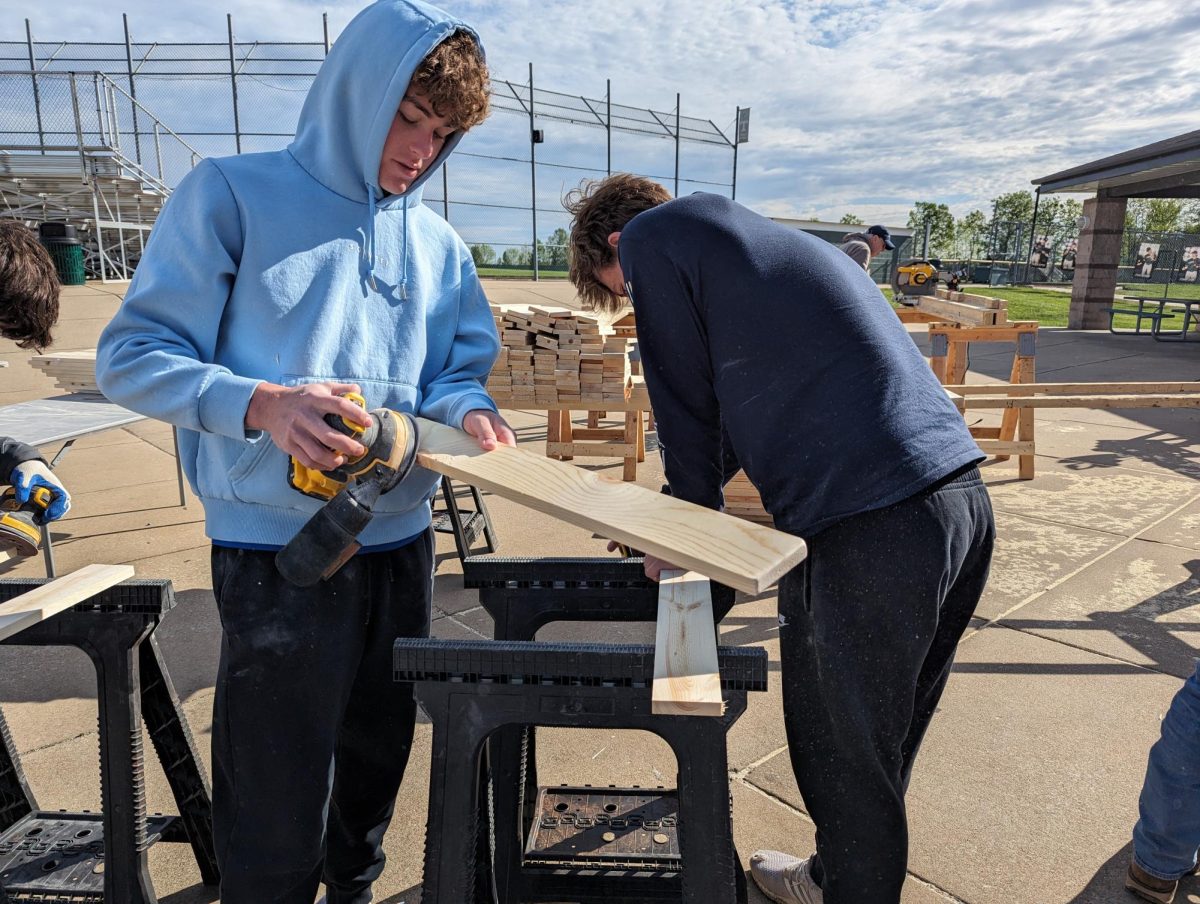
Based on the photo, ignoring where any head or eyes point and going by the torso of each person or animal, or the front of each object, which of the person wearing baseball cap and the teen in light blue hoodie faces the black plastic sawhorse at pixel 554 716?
the teen in light blue hoodie

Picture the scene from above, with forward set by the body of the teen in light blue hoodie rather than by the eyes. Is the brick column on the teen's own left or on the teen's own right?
on the teen's own left

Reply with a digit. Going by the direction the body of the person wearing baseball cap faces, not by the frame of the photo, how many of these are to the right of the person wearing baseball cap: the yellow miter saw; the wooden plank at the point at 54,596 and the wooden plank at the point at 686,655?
2

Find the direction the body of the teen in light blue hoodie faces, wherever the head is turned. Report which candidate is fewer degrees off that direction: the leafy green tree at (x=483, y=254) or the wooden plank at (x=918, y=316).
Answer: the wooden plank

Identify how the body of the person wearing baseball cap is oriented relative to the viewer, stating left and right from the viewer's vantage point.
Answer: facing to the right of the viewer

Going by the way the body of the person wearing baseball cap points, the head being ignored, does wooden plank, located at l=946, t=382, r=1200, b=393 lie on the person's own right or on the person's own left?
on the person's own right

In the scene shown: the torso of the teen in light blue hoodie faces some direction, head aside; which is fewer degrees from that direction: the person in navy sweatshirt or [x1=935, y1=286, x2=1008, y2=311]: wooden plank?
the person in navy sweatshirt

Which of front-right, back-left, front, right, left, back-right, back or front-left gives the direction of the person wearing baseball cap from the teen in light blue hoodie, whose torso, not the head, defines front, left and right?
left
